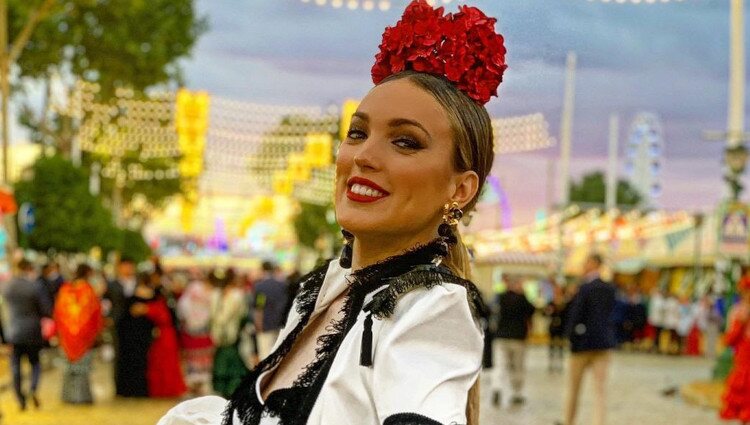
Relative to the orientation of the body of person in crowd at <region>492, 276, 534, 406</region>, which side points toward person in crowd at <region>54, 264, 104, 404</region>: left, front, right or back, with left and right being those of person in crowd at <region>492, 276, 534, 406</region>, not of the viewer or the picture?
left

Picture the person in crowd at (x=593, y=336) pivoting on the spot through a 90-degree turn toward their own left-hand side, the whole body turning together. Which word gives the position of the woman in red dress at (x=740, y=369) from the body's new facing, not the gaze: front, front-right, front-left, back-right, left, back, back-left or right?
back

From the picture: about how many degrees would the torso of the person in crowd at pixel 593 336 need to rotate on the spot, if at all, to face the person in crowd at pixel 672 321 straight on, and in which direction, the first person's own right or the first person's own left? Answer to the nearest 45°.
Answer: approximately 45° to the first person's own right

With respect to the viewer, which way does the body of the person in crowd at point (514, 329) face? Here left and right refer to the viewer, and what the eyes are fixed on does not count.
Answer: facing away from the viewer

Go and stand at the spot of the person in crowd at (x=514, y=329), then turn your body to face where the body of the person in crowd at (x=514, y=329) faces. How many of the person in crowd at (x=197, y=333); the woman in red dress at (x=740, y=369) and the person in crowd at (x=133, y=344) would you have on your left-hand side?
2

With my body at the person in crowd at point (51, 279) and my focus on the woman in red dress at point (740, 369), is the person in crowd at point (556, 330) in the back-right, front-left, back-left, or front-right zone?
front-left
